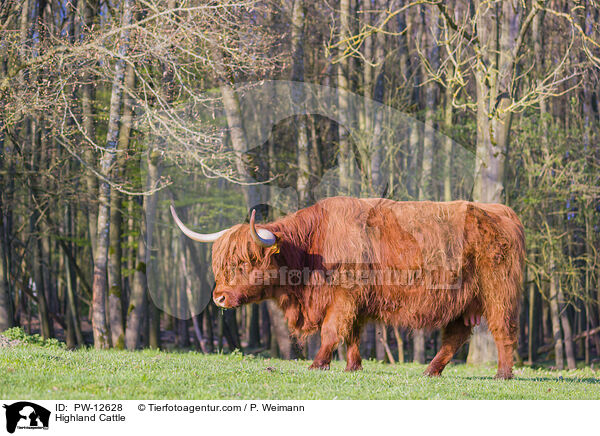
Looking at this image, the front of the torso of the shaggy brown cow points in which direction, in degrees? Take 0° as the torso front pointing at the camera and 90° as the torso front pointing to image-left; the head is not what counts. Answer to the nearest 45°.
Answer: approximately 90°

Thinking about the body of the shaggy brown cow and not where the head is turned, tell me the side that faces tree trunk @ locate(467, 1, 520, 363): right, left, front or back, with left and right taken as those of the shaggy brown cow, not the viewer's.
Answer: right

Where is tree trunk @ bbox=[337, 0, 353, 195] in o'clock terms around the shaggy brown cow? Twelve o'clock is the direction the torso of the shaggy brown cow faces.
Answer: The tree trunk is roughly at 3 o'clock from the shaggy brown cow.

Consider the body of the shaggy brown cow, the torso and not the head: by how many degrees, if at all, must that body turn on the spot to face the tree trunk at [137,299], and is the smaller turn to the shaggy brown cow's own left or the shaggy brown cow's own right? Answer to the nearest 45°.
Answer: approximately 45° to the shaggy brown cow's own right

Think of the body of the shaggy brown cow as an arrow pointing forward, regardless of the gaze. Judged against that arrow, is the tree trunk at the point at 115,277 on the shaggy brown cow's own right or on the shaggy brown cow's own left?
on the shaggy brown cow's own right

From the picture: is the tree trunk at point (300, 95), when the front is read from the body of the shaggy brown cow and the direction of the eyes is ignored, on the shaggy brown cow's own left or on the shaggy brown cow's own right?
on the shaggy brown cow's own right
